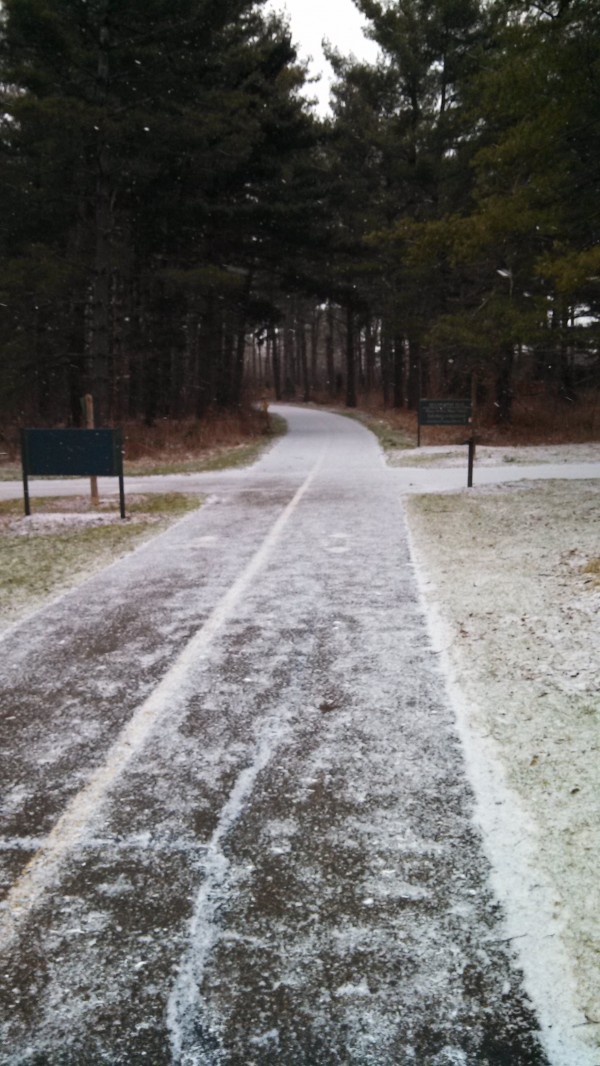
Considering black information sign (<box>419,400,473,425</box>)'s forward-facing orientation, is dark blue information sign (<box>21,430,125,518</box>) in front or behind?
in front

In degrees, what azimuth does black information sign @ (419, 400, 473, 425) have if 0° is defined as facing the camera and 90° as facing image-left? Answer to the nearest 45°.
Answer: approximately 0°
